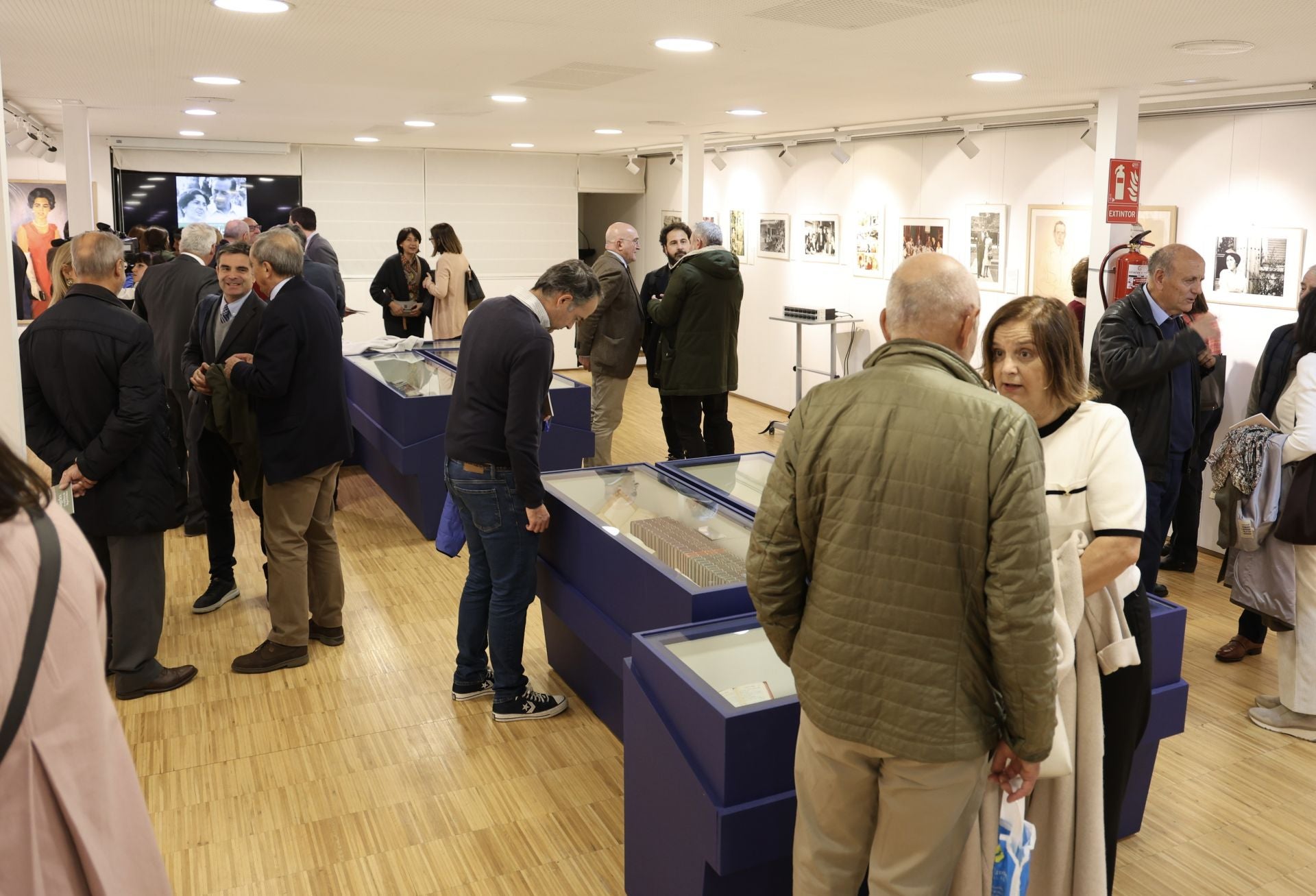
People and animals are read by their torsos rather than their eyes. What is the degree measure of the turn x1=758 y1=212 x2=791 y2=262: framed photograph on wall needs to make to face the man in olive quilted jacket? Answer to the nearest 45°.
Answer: approximately 45° to its left

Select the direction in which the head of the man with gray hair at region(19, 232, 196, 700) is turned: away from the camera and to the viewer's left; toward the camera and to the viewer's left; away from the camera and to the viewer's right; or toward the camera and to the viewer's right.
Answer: away from the camera and to the viewer's right

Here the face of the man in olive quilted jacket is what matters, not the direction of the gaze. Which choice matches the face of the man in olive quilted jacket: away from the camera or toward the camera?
away from the camera

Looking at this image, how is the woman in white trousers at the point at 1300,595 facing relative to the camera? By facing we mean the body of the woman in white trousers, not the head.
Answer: to the viewer's left

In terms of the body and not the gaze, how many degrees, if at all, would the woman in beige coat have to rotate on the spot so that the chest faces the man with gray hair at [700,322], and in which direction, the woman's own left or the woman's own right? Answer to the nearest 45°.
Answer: approximately 180°

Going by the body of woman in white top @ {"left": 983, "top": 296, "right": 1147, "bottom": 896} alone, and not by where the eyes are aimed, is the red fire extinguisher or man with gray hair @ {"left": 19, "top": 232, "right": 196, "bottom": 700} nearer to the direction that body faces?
the man with gray hair

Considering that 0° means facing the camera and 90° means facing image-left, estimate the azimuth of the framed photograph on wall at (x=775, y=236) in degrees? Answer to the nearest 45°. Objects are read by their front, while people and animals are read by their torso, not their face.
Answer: approximately 45°

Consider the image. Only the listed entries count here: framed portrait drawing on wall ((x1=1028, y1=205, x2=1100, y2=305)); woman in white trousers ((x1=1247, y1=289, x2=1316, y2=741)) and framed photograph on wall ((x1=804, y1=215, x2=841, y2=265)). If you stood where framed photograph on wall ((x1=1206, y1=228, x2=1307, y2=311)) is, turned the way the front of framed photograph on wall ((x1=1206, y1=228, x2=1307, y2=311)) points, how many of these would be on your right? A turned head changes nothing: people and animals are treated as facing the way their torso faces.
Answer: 2

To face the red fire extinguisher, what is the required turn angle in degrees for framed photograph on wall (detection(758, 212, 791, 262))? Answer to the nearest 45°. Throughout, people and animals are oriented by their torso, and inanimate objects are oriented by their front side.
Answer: approximately 45° to its left

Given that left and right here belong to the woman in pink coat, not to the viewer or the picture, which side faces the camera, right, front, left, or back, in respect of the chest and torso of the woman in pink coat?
back

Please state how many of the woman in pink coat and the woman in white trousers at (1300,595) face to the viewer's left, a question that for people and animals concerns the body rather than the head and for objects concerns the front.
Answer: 1
